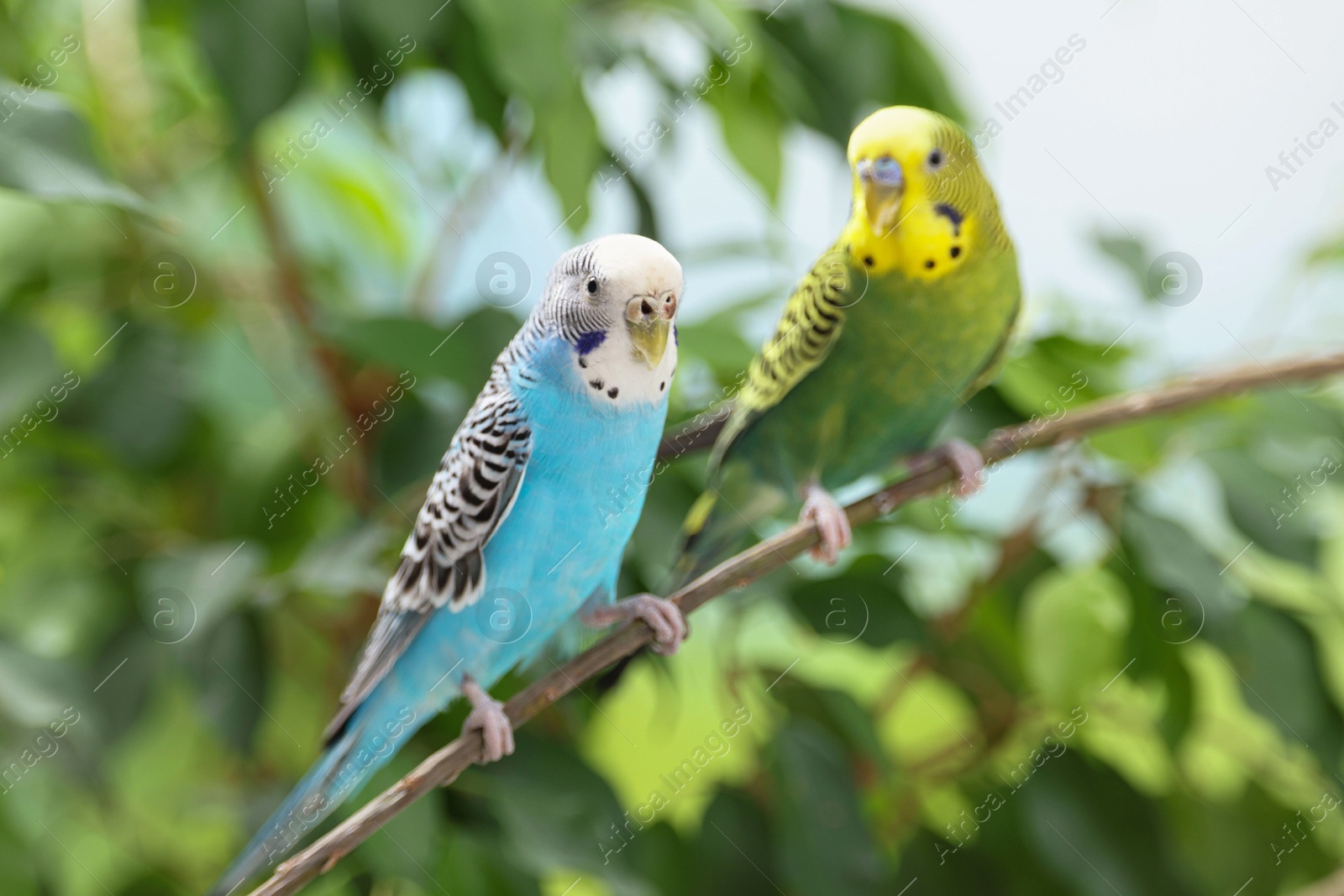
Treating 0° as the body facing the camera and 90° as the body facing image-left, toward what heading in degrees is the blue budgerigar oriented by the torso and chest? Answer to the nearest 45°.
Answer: approximately 315°

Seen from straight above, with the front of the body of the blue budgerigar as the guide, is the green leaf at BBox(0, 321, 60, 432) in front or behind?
behind

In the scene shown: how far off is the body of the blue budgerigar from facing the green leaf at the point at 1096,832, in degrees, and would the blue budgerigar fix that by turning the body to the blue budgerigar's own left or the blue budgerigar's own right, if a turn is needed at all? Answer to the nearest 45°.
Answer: approximately 90° to the blue budgerigar's own left

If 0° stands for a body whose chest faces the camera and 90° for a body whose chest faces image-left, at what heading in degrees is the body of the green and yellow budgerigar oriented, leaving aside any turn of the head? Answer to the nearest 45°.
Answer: approximately 315°

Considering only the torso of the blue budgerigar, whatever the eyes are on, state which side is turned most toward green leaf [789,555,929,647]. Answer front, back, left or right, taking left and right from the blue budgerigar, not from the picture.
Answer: left

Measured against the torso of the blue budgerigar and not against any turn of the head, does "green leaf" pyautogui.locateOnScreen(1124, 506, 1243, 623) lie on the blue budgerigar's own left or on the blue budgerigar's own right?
on the blue budgerigar's own left

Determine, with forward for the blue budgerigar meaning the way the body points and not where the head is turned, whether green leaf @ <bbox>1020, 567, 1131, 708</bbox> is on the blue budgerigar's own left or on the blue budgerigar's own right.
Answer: on the blue budgerigar's own left

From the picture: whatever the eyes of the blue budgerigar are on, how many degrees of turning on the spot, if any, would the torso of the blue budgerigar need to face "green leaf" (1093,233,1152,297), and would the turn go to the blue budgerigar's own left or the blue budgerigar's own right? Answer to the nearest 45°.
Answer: approximately 90° to the blue budgerigar's own left
